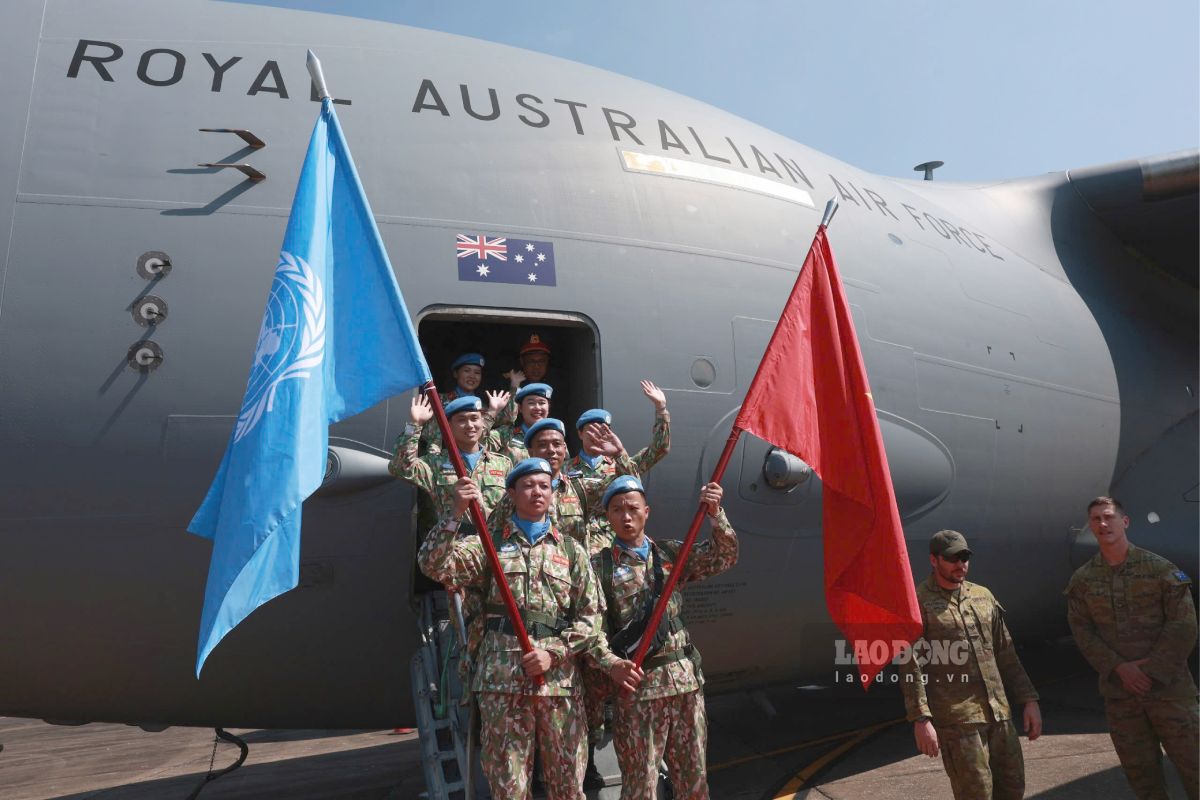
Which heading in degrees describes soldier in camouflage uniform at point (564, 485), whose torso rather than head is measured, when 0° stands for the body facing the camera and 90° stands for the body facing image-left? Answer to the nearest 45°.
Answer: approximately 0°

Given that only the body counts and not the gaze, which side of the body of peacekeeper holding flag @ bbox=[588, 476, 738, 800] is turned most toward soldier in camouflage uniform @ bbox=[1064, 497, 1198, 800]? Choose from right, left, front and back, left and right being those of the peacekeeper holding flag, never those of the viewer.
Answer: left

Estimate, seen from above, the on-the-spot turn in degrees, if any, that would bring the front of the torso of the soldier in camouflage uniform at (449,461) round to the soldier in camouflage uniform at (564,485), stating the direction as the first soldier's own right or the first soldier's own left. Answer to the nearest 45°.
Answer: approximately 90° to the first soldier's own left
